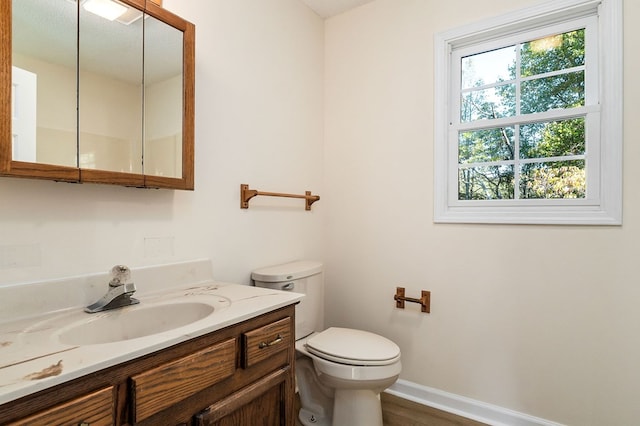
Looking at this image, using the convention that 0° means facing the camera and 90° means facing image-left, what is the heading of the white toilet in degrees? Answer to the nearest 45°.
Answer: approximately 315°

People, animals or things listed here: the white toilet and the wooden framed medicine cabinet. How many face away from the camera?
0

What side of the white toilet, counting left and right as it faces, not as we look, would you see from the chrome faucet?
right

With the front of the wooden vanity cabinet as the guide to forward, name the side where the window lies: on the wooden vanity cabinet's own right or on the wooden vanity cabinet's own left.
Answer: on the wooden vanity cabinet's own left

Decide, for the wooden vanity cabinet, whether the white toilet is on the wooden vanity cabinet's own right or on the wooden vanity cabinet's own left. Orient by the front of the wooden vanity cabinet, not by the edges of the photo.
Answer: on the wooden vanity cabinet's own left

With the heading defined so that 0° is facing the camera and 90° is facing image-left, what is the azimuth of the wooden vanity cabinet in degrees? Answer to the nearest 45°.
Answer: approximately 315°
